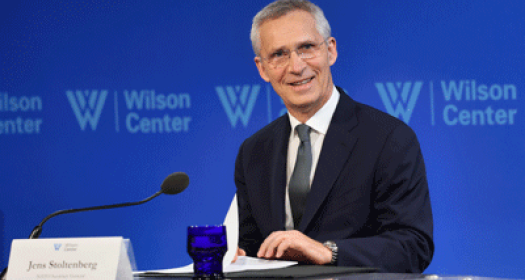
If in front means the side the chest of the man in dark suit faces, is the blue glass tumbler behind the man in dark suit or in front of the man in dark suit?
in front

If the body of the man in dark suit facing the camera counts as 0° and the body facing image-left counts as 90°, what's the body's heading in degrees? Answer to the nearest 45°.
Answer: approximately 45°

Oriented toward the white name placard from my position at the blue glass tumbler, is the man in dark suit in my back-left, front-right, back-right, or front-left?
back-right

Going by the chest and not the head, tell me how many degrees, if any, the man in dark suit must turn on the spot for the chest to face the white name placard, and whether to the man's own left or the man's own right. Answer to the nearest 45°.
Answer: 0° — they already face it
